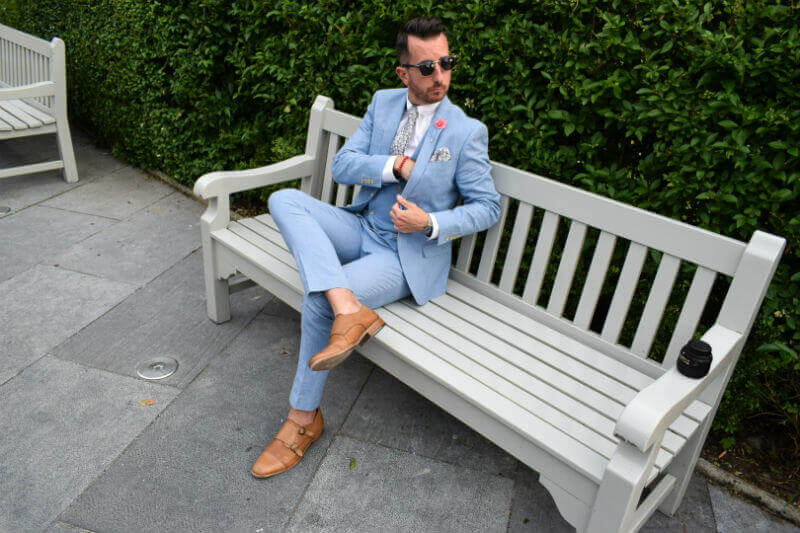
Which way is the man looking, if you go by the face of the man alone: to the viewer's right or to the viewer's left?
to the viewer's right

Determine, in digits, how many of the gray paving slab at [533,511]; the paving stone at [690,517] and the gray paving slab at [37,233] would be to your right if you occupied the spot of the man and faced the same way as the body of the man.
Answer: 1

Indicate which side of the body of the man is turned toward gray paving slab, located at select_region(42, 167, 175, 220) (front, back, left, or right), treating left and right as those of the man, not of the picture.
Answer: right

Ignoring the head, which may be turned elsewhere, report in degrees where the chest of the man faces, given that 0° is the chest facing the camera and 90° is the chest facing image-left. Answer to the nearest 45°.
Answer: approximately 45°

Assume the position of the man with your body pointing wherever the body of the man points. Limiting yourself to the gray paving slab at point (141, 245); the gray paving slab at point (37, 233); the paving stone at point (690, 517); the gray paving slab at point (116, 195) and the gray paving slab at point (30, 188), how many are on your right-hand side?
4

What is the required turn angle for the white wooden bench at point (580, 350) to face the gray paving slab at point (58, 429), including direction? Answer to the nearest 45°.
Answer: approximately 45° to its right

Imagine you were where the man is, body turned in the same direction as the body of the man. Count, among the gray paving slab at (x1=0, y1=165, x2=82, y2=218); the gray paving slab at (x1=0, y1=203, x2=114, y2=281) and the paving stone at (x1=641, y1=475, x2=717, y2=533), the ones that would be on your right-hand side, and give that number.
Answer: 2

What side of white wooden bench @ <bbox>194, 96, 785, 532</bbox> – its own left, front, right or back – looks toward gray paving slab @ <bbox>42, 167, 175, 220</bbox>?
right

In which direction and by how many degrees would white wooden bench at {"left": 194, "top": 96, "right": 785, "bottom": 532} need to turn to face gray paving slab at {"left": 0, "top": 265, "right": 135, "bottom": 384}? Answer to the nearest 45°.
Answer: approximately 45° to its right

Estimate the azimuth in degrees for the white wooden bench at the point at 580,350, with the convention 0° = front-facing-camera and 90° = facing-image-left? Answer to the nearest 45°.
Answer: approximately 45°

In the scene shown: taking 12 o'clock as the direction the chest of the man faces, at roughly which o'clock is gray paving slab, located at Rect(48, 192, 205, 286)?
The gray paving slab is roughly at 3 o'clock from the man.
